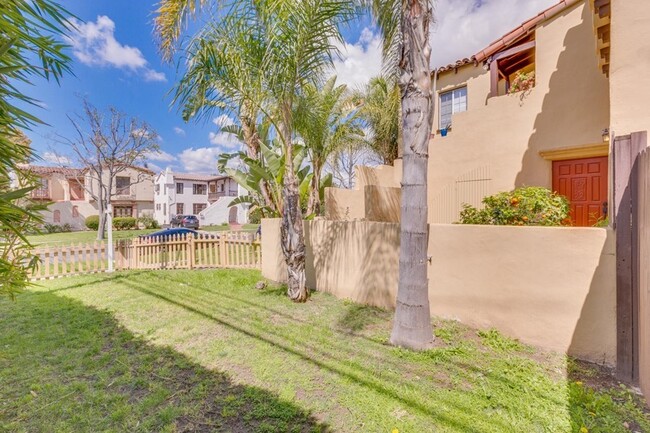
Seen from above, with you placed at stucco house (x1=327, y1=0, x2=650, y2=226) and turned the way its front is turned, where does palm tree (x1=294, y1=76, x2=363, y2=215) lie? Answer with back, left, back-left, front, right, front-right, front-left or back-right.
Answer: front-right

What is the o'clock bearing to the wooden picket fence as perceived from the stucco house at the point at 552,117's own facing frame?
The wooden picket fence is roughly at 1 o'clock from the stucco house.

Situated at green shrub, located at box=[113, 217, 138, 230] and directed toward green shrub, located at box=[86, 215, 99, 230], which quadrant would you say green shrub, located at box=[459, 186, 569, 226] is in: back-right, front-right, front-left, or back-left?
back-left

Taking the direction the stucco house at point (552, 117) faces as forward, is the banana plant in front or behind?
in front

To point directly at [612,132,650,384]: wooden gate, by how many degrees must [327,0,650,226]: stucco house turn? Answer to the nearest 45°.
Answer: approximately 45° to its left

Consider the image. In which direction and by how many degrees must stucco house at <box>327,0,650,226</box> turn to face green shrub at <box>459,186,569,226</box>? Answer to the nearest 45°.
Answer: approximately 45° to its left

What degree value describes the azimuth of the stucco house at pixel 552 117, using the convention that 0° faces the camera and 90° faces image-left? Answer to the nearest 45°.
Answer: approximately 45°

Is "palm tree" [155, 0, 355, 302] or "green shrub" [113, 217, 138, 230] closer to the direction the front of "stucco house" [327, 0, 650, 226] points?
the palm tree

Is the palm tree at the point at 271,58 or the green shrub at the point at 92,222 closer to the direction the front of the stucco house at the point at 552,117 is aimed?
the palm tree
